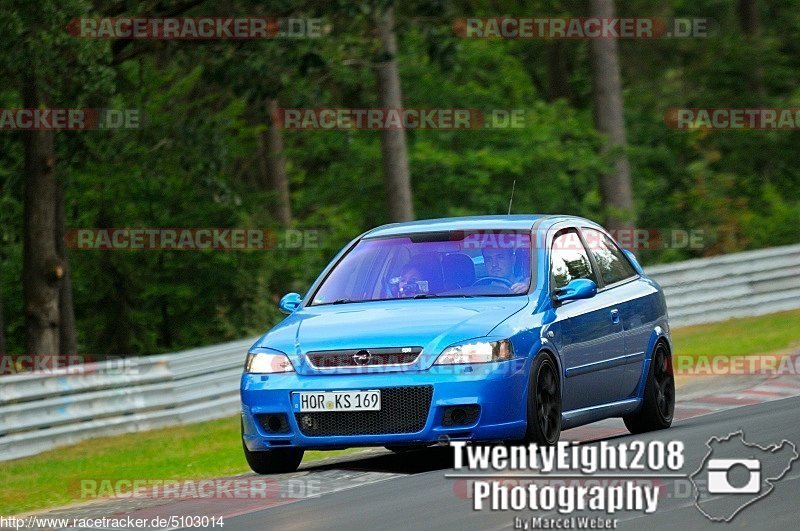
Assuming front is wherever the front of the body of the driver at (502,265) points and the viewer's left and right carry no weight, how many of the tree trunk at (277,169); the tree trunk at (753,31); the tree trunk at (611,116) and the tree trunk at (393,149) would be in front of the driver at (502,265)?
0

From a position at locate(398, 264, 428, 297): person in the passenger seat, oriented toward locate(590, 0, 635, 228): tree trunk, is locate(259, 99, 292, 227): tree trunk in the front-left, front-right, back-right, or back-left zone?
front-left

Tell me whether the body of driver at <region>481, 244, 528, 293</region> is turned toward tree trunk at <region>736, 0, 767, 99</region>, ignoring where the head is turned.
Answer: no

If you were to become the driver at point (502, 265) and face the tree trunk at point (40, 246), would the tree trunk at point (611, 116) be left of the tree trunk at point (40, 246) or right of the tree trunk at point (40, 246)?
right

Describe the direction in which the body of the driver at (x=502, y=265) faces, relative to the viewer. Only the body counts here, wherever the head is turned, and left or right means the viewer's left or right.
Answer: facing the viewer and to the left of the viewer

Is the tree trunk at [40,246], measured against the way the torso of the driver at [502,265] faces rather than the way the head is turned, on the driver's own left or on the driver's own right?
on the driver's own right

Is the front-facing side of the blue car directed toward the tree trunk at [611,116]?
no

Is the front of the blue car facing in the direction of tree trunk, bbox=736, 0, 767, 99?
no

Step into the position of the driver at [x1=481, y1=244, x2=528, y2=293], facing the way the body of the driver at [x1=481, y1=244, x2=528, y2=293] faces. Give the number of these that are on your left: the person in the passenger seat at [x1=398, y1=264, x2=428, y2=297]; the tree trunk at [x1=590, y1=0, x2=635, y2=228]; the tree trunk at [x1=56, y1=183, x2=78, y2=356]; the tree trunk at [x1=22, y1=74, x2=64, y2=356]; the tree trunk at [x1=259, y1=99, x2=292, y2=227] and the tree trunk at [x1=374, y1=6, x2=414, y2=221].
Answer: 0

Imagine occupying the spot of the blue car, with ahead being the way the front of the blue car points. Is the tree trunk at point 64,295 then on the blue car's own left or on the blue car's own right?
on the blue car's own right

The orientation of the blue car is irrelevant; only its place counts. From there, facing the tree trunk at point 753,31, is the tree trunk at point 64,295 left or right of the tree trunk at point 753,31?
left

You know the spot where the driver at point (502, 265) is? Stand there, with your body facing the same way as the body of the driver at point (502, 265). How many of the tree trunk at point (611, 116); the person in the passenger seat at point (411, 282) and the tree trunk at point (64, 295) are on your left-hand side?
0

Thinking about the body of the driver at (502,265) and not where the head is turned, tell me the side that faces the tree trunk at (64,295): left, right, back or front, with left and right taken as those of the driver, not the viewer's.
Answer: right

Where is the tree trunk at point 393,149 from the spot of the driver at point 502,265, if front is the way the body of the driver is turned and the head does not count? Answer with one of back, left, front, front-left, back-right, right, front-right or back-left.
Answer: back-right

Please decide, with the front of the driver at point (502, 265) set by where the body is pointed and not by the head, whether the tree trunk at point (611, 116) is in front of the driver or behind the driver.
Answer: behind

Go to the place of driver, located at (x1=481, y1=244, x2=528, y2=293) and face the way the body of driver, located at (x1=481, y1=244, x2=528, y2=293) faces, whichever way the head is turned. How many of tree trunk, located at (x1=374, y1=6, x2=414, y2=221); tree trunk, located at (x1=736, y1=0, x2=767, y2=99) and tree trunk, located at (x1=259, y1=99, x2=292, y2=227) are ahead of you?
0
